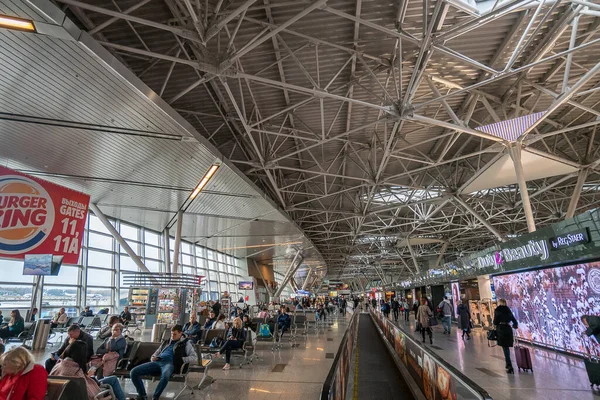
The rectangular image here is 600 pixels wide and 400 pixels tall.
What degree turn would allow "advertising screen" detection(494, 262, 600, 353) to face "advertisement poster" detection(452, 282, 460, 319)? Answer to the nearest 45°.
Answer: approximately 90° to its right

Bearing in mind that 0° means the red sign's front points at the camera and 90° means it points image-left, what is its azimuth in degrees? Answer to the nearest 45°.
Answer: approximately 315°

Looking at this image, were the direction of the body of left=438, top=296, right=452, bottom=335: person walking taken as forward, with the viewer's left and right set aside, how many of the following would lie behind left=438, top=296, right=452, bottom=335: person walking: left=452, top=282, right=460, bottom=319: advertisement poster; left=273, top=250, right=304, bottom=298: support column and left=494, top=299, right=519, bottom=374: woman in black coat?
1

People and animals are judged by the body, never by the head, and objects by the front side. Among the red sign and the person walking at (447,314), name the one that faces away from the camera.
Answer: the person walking

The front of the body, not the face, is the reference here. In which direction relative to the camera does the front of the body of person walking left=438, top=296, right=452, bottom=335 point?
away from the camera

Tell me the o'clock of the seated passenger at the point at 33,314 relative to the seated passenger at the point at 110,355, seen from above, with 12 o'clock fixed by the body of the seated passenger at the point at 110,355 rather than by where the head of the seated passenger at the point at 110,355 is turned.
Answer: the seated passenger at the point at 33,314 is roughly at 4 o'clock from the seated passenger at the point at 110,355.

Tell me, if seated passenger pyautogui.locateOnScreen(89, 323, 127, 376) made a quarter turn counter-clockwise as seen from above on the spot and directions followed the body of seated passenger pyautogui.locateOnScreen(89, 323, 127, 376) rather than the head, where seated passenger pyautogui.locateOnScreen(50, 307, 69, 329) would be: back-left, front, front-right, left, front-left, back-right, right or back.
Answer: back-left

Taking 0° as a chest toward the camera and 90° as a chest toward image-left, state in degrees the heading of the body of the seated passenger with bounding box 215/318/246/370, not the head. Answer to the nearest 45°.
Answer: approximately 45°

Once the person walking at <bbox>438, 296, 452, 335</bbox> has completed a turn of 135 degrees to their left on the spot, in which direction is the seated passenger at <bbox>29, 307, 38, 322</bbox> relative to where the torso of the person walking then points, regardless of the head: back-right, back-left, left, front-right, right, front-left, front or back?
front

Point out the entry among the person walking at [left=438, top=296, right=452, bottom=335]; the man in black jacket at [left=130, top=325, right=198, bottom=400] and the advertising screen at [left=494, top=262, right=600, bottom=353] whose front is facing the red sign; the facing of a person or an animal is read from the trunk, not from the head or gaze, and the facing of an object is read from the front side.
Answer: the advertising screen
